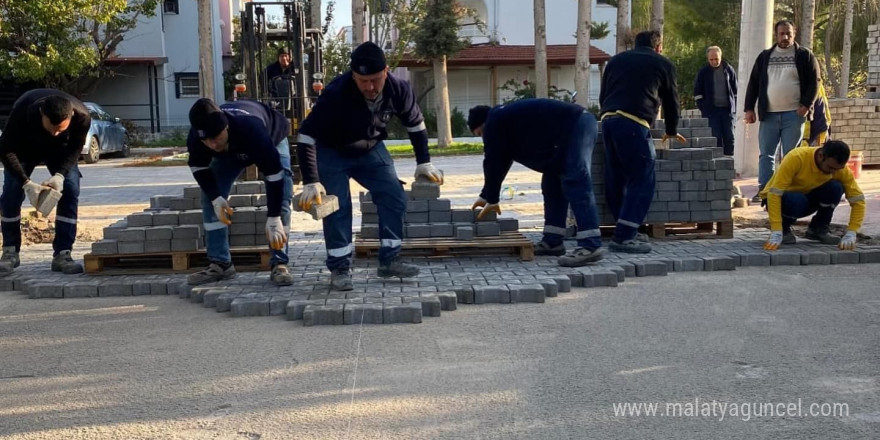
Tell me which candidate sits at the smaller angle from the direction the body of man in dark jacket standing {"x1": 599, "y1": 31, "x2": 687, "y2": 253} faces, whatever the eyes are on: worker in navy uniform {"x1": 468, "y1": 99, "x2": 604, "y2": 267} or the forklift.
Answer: the forklift

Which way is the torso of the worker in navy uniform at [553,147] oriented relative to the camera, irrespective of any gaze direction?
to the viewer's left

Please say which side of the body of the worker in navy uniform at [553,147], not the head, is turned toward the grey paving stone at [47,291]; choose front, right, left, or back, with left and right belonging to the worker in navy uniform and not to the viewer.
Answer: front

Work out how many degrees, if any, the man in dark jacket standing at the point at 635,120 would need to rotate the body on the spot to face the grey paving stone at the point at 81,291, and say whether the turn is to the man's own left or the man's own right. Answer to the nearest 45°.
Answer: approximately 180°

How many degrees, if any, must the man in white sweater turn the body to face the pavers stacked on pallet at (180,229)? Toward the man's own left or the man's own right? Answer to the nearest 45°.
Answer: approximately 45° to the man's own right

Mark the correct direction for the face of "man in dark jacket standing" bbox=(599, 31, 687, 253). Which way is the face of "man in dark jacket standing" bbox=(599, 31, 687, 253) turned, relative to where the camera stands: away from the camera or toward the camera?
away from the camera

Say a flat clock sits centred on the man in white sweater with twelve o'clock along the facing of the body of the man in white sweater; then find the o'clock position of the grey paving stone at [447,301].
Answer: The grey paving stone is roughly at 1 o'clock from the man in white sweater.

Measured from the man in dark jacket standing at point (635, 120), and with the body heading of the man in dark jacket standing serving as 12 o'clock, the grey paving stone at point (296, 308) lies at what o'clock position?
The grey paving stone is roughly at 6 o'clock from the man in dark jacket standing.

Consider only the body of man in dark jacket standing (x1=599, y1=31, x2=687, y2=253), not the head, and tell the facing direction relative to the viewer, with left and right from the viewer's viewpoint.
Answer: facing away from the viewer and to the right of the viewer

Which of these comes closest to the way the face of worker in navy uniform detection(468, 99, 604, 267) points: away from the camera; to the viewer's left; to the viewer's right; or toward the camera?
to the viewer's left

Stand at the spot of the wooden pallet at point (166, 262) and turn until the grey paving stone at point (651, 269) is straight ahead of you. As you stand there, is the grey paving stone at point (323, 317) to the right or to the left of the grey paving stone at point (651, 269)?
right
